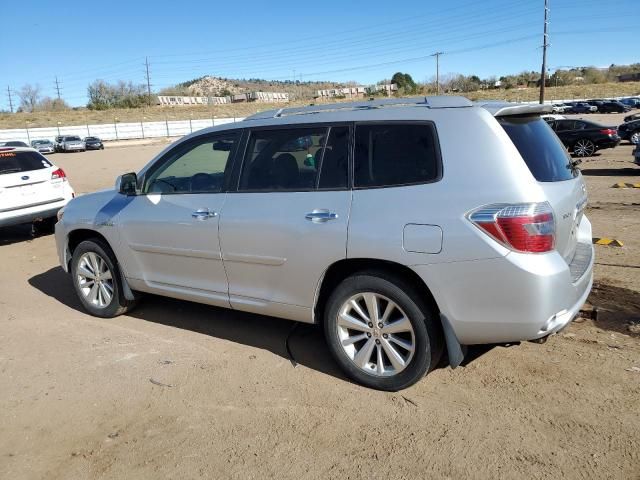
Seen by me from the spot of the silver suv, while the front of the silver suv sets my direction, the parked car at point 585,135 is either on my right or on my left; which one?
on my right

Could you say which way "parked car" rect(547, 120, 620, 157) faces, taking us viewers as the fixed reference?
facing away from the viewer and to the left of the viewer

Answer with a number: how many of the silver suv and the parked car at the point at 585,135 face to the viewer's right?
0

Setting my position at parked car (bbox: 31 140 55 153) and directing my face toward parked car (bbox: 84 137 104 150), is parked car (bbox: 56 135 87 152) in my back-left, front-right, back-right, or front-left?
front-right

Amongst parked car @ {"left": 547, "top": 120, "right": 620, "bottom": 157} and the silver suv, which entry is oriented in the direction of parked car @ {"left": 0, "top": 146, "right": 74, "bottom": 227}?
the silver suv

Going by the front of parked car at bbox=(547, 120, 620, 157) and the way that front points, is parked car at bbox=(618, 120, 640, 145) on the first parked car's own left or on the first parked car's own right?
on the first parked car's own right

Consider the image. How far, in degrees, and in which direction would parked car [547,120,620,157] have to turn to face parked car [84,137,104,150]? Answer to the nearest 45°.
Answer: approximately 45° to its left

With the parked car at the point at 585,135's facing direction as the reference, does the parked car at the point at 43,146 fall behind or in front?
in front

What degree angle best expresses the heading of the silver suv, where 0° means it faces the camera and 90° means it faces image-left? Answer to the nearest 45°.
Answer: approximately 135°

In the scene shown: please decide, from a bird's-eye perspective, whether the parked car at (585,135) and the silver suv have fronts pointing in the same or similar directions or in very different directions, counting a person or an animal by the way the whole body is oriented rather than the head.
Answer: same or similar directions

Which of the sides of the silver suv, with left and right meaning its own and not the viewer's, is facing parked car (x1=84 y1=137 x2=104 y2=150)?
front
